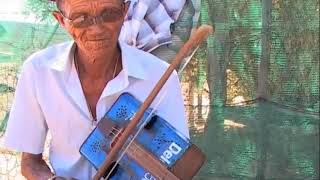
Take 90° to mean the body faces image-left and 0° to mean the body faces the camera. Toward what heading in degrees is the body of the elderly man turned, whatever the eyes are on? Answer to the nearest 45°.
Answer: approximately 0°
